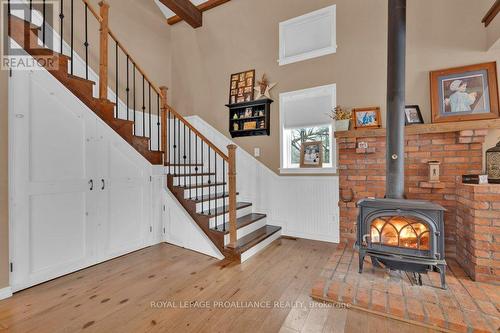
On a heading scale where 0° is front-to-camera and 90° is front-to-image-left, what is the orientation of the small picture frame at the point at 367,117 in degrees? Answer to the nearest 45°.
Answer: approximately 0°

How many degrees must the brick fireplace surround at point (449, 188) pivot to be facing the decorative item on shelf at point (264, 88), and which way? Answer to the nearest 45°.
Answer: approximately 90° to its right

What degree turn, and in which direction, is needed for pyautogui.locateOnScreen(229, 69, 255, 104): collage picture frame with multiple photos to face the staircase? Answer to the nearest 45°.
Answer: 0° — it already faces it

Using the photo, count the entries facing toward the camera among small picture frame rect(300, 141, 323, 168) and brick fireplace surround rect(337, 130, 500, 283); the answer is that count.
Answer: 2

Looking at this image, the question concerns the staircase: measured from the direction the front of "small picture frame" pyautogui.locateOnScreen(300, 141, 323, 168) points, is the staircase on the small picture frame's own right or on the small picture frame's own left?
on the small picture frame's own right

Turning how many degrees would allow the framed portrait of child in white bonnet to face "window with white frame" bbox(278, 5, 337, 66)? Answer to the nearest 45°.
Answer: approximately 90° to its right

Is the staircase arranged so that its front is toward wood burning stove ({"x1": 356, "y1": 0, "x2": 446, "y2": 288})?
yes

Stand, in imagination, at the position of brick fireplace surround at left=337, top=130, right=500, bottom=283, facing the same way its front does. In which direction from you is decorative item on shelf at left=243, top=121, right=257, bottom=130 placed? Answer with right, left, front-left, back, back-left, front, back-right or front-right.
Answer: right

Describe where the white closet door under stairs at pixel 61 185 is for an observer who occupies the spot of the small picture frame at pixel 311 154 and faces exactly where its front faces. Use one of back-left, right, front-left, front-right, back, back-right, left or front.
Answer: front-right

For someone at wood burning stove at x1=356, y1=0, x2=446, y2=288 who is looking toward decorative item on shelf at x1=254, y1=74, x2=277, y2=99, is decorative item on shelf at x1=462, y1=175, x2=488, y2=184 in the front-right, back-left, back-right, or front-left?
back-right

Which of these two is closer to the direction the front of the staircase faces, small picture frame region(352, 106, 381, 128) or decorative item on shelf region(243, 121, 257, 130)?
the small picture frame
